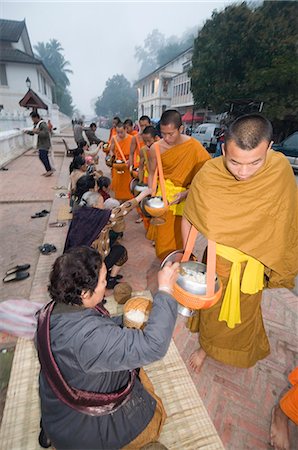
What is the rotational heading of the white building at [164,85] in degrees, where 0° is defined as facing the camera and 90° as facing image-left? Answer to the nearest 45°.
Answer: approximately 45°

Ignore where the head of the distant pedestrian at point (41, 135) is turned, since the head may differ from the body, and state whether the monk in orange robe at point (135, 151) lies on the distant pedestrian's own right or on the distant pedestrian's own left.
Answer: on the distant pedestrian's own left

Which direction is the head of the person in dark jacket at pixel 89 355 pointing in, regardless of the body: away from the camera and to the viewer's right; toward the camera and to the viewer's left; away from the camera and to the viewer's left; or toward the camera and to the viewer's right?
away from the camera and to the viewer's right

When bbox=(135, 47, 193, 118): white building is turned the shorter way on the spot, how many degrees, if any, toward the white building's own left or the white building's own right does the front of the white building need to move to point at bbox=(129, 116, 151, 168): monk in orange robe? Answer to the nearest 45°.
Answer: approximately 45° to the white building's own left

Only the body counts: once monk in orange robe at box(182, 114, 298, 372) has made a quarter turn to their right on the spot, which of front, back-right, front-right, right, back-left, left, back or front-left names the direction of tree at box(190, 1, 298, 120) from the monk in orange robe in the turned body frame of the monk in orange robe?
front-right

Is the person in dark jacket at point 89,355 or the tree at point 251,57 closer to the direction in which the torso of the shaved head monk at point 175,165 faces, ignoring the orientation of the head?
the person in dark jacket

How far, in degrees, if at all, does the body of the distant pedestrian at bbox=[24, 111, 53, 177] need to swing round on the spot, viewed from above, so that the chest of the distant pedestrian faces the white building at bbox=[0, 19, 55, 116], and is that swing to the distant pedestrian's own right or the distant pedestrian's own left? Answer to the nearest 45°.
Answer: approximately 90° to the distant pedestrian's own right

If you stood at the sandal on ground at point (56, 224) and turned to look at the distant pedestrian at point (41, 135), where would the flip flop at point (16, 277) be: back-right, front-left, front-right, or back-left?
back-left
